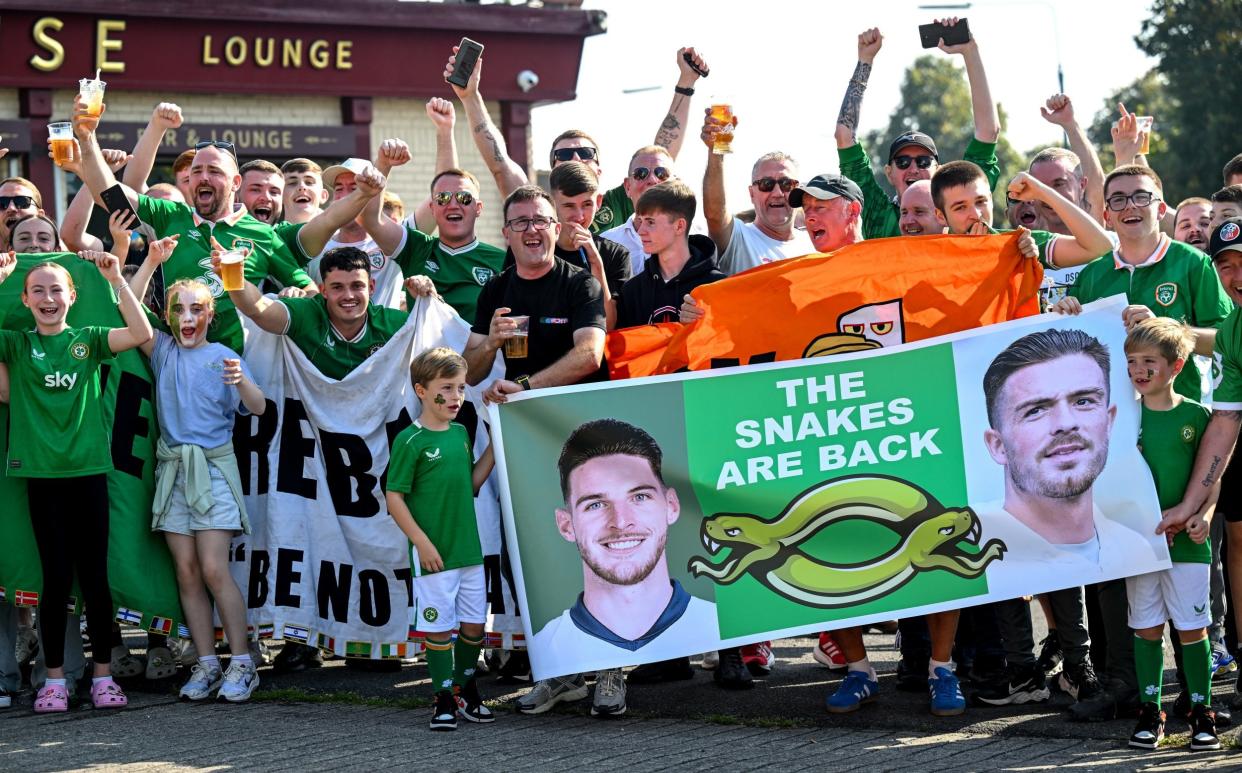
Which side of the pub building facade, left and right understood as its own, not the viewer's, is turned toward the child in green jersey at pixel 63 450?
front

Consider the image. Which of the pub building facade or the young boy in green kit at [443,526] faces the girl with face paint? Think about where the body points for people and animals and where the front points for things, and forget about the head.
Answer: the pub building facade

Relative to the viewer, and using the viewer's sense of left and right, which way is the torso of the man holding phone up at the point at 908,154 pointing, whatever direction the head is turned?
facing the viewer

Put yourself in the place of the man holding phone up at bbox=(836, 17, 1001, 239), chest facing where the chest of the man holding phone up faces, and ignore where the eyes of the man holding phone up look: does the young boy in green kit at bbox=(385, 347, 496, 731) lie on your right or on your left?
on your right

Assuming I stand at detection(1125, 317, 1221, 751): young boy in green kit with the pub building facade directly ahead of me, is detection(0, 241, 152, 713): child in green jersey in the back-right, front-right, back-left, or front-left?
front-left

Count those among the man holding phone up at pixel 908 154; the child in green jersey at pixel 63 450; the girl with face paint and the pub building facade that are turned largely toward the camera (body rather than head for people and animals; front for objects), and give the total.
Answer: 4

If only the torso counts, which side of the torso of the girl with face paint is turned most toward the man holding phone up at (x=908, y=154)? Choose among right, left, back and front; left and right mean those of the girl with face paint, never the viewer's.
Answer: left

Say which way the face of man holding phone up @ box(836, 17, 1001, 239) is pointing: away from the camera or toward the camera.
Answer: toward the camera

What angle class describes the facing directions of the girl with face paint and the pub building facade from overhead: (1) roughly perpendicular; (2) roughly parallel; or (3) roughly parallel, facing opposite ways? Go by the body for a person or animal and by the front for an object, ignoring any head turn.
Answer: roughly parallel

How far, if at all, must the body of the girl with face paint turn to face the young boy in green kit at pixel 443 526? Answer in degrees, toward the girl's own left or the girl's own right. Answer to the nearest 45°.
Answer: approximately 45° to the girl's own left

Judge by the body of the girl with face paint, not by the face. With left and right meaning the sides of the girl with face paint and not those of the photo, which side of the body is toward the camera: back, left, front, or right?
front

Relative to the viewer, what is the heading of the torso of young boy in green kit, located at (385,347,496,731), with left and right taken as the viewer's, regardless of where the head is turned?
facing the viewer and to the right of the viewer

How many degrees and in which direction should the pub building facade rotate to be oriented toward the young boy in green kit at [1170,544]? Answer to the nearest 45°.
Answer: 0° — it already faces them

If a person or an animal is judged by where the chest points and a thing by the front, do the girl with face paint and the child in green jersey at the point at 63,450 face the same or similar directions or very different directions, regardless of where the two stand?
same or similar directions

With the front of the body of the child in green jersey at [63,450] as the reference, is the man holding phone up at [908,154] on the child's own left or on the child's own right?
on the child's own left

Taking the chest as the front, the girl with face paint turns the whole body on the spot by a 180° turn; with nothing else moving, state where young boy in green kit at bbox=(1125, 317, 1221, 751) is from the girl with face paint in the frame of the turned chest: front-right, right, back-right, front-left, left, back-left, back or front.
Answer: back-right

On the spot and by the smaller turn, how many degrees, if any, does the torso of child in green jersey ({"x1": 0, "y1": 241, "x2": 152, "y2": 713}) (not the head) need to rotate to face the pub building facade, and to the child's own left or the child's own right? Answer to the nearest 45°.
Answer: approximately 180°
